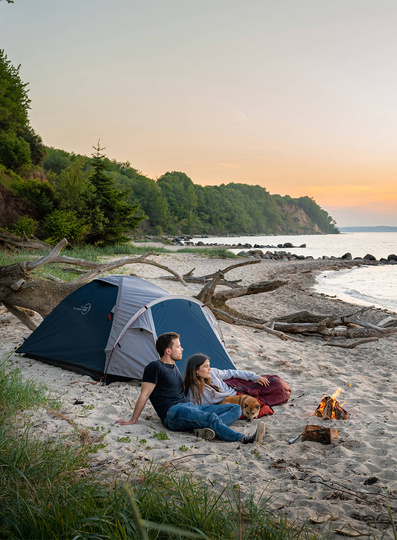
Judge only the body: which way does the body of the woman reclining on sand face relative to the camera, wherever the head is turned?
to the viewer's right

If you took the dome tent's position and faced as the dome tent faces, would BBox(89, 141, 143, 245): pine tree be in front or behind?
behind

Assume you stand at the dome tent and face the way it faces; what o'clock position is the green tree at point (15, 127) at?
The green tree is roughly at 7 o'clock from the dome tent.

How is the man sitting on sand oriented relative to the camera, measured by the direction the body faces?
to the viewer's right

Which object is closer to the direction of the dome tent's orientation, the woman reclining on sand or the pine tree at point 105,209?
the woman reclining on sand

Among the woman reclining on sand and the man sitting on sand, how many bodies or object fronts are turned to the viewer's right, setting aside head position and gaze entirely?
2

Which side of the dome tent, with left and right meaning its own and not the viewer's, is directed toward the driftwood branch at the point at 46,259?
back

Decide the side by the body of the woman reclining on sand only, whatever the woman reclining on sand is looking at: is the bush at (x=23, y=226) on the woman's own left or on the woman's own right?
on the woman's own left

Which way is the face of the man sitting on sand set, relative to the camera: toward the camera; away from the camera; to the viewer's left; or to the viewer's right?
to the viewer's right

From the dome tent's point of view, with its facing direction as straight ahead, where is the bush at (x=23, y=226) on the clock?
The bush is roughly at 7 o'clock from the dome tent.
